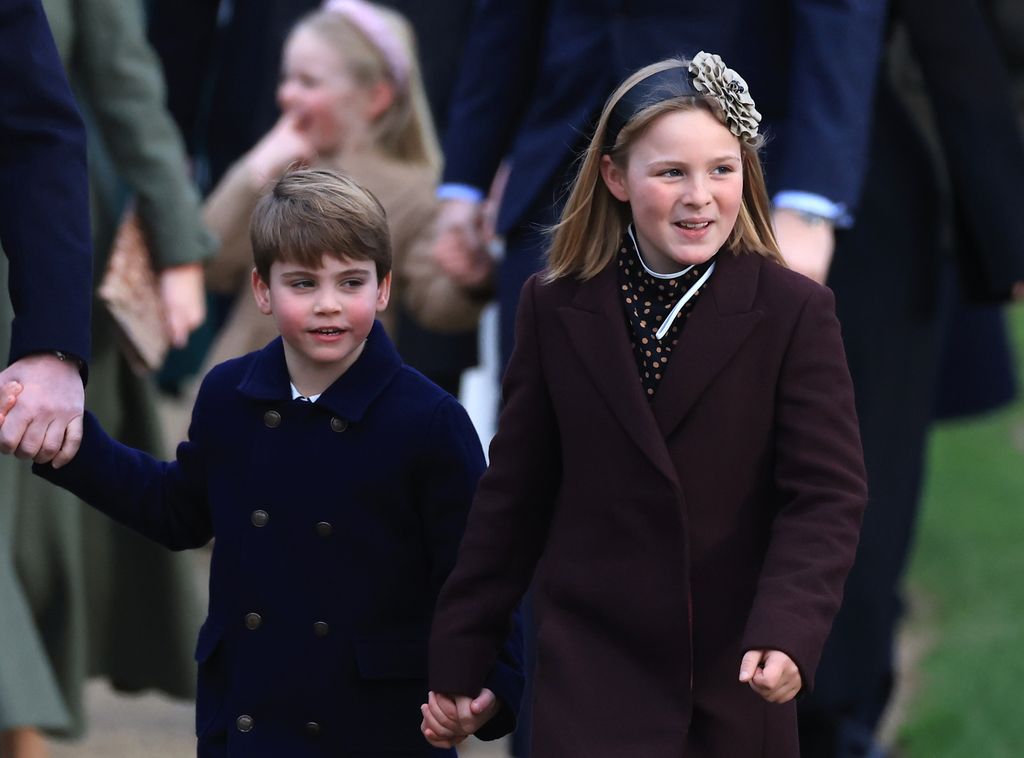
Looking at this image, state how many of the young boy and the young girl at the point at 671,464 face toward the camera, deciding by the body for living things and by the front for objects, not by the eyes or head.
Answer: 2

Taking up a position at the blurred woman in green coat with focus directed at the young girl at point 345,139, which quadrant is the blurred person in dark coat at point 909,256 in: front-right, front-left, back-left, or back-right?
front-right

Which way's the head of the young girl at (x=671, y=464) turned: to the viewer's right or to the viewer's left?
to the viewer's right

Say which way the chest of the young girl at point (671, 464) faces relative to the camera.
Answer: toward the camera

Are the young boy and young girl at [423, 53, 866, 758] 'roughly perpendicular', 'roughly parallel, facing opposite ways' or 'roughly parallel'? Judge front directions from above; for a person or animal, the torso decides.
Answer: roughly parallel

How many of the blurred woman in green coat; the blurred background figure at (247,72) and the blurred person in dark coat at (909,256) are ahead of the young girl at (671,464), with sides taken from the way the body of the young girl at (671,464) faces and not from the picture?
0

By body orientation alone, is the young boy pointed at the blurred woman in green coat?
no

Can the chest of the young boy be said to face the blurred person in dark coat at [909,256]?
no

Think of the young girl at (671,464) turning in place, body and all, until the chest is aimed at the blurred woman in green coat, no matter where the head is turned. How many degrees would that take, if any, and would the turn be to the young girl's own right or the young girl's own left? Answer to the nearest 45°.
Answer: approximately 135° to the young girl's own right

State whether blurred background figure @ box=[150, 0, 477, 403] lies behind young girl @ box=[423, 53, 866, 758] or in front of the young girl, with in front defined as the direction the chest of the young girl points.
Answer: behind

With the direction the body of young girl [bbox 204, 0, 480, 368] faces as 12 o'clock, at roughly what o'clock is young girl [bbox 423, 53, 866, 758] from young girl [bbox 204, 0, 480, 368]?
young girl [bbox 423, 53, 866, 758] is roughly at 10 o'clock from young girl [bbox 204, 0, 480, 368].

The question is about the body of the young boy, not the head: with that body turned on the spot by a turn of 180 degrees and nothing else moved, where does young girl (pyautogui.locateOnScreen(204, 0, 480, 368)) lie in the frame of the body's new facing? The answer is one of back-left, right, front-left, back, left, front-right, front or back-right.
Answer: front

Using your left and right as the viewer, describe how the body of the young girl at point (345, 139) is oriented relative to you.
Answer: facing the viewer and to the left of the viewer
